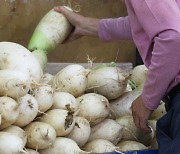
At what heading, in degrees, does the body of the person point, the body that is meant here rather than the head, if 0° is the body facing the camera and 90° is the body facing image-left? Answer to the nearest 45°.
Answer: approximately 90°

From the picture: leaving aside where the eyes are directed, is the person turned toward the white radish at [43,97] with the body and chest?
yes

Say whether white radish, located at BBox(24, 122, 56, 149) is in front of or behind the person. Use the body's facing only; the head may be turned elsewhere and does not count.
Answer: in front

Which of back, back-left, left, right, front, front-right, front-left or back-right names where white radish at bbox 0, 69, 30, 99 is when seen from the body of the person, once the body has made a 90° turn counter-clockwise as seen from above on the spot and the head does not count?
right

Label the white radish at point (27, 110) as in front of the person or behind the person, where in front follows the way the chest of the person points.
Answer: in front

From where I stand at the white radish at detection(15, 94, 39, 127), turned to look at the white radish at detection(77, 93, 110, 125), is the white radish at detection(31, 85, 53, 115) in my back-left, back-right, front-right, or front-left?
front-left
